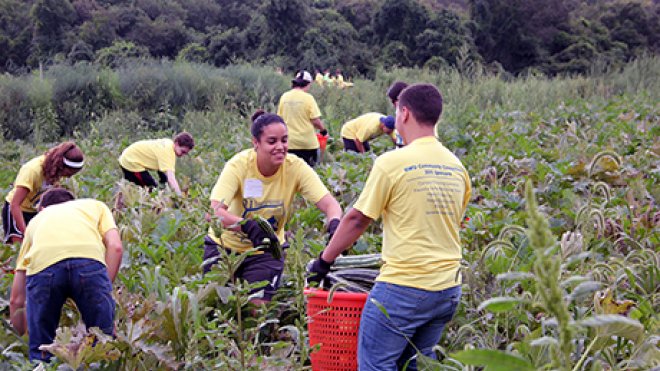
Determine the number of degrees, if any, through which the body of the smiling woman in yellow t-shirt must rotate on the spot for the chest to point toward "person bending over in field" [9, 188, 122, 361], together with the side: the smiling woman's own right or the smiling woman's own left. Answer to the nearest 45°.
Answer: approximately 90° to the smiling woman's own right

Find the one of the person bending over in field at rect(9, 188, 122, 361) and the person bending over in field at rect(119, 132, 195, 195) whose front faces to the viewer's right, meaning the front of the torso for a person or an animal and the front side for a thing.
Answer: the person bending over in field at rect(119, 132, 195, 195)

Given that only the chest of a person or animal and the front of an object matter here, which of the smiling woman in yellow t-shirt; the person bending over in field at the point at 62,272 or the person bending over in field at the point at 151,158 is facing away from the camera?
the person bending over in field at the point at 62,272

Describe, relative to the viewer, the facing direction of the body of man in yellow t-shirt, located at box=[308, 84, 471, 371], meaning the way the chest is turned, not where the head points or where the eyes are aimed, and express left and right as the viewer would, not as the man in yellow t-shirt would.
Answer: facing away from the viewer and to the left of the viewer

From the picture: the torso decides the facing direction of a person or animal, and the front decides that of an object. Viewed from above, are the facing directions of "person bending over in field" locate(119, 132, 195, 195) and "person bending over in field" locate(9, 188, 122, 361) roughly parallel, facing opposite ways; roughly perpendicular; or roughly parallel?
roughly perpendicular

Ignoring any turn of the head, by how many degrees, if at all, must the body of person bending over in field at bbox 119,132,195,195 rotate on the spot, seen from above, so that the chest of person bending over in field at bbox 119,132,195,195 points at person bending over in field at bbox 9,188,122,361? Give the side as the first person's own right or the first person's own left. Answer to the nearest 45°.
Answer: approximately 90° to the first person's own right

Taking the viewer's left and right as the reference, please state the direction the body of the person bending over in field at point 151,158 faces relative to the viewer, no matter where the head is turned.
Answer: facing to the right of the viewer

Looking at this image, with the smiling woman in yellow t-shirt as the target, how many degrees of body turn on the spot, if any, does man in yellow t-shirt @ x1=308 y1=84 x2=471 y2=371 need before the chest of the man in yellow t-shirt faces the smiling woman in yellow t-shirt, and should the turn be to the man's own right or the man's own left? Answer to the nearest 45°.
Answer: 0° — they already face them

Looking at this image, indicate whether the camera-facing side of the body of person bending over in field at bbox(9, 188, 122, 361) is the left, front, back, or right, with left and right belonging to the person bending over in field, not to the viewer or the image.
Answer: back

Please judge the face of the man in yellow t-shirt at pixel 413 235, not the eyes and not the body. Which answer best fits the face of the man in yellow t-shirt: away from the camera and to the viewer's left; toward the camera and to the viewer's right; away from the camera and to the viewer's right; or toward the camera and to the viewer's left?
away from the camera and to the viewer's left

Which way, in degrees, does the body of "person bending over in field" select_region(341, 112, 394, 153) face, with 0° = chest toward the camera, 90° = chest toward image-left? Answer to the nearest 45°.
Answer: approximately 270°

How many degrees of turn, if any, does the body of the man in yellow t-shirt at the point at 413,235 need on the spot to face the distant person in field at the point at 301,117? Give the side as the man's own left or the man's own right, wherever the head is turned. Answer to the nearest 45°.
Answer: approximately 45° to the man's own right
